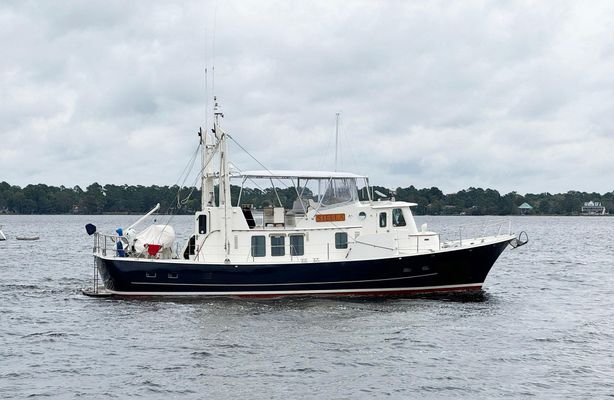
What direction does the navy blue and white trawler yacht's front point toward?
to the viewer's right
